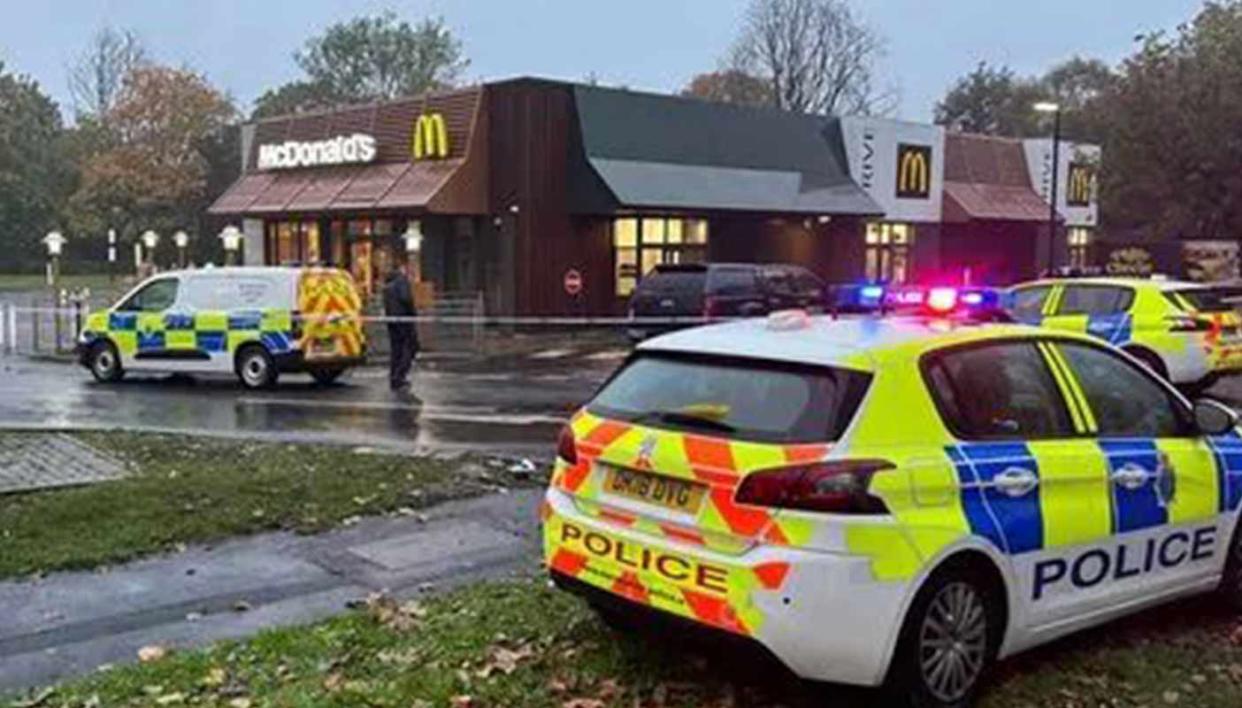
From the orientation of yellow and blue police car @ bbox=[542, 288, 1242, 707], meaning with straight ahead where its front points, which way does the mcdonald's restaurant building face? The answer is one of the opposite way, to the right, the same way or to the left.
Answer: the opposite way

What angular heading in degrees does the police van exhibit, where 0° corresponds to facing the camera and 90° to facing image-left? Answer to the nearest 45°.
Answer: approximately 135°

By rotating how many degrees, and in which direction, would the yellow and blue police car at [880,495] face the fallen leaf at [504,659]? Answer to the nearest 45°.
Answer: approximately 135° to its left

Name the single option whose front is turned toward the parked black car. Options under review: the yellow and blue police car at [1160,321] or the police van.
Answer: the yellow and blue police car

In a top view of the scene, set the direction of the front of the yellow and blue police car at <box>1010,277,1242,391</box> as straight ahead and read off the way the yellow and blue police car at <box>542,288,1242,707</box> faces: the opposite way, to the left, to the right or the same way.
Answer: to the right

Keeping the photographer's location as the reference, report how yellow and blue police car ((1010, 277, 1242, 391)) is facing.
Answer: facing away from the viewer and to the left of the viewer

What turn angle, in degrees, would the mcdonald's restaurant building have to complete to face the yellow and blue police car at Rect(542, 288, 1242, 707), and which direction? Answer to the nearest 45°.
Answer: approximately 45° to its left

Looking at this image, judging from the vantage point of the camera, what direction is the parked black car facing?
facing away from the viewer and to the right of the viewer

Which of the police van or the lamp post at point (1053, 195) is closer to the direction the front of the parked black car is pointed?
the lamp post

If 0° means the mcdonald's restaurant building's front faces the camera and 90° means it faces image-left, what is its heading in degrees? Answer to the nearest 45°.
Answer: approximately 45°

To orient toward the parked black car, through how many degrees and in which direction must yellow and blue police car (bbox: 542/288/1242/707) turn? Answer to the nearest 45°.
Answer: approximately 45° to its left
